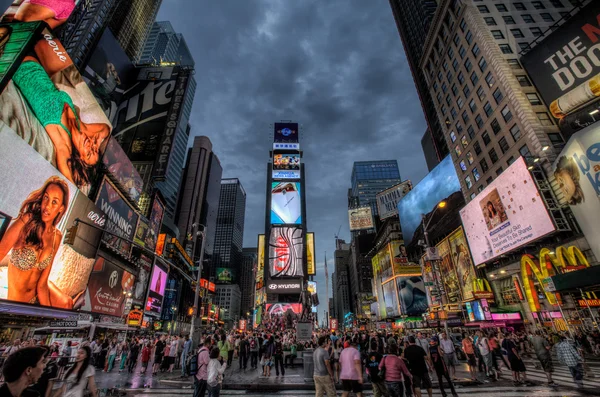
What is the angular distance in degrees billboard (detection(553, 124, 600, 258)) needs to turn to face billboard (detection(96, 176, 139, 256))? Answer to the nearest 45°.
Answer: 0° — it already faces it

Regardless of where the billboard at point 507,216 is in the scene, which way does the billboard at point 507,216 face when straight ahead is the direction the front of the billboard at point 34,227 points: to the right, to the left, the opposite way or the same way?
the opposite way

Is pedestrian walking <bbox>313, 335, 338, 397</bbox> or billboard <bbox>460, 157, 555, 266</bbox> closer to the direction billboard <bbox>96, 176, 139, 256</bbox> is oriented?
the billboard

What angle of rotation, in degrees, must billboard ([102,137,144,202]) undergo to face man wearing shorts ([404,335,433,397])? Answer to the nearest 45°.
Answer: approximately 45° to its right

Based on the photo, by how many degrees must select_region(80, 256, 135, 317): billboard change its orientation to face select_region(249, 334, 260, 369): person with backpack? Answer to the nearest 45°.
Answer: approximately 45° to its right

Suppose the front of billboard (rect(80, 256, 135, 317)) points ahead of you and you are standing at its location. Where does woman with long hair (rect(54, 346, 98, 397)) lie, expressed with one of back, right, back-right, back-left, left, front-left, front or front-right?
front-right

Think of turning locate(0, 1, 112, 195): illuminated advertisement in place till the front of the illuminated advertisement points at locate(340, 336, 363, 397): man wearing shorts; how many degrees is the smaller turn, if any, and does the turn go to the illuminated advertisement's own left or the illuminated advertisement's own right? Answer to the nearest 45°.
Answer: approximately 45° to the illuminated advertisement's own right

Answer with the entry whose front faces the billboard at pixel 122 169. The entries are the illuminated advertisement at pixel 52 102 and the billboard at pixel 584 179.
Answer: the billboard at pixel 584 179

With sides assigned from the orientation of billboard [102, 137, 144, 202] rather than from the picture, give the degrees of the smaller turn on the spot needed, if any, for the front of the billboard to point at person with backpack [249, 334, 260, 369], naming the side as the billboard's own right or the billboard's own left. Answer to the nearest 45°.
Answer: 0° — it already faces them
